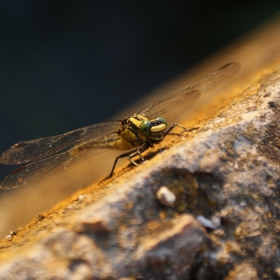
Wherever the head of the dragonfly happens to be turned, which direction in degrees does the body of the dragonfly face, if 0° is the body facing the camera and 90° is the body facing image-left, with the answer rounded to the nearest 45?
approximately 315°
